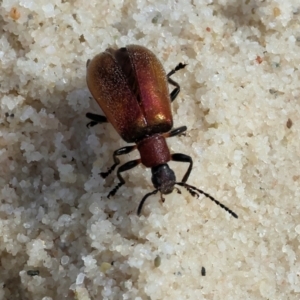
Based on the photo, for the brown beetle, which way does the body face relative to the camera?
toward the camera
